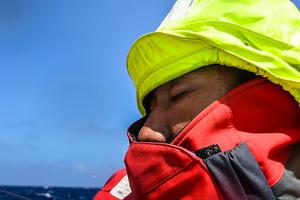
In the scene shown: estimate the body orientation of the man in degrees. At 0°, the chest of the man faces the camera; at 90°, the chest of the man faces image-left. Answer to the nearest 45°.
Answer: approximately 45°
